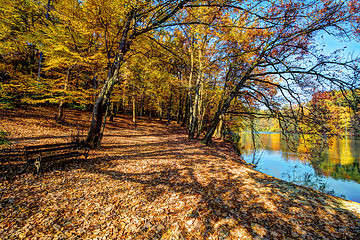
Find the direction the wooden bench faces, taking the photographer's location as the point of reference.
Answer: facing the viewer and to the right of the viewer
